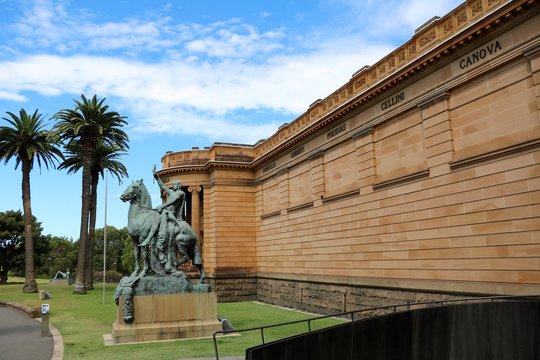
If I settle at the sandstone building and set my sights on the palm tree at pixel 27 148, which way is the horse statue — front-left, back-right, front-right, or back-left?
front-left

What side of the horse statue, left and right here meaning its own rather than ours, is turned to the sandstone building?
back

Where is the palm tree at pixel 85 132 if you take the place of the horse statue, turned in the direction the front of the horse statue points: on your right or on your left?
on your right

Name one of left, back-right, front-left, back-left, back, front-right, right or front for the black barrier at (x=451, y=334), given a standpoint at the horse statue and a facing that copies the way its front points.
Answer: back-left

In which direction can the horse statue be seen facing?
to the viewer's left

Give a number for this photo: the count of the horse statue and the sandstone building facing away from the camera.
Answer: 0

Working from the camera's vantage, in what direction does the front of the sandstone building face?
facing the viewer and to the left of the viewer
